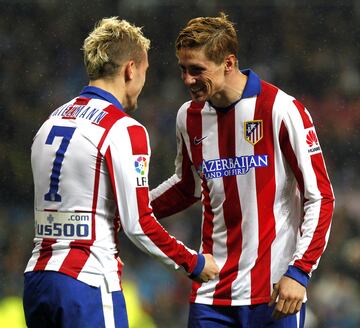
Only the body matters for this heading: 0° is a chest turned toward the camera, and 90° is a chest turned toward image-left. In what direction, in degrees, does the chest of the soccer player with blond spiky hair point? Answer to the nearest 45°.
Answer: approximately 225°

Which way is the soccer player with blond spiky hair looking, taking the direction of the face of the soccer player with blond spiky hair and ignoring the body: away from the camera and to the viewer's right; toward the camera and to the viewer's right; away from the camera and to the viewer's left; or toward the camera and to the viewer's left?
away from the camera and to the viewer's right
